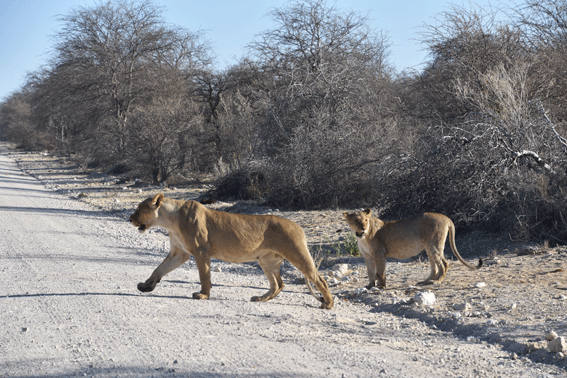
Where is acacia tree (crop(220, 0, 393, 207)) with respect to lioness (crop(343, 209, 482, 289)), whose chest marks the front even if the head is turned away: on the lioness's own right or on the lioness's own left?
on the lioness's own right

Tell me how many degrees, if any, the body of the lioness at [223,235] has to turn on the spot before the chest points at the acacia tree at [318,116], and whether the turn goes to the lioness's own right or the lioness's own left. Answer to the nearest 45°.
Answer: approximately 90° to the lioness's own right

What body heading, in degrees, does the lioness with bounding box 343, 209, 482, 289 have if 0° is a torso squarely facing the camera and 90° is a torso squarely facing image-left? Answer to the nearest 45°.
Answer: approximately 90°

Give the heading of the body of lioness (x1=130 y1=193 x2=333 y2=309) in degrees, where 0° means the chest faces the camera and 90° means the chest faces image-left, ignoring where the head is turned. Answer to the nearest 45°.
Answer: approximately 90°

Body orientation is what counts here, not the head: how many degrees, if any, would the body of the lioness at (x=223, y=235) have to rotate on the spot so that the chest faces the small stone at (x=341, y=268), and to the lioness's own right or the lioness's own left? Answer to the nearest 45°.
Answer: approximately 135° to the lioness's own right

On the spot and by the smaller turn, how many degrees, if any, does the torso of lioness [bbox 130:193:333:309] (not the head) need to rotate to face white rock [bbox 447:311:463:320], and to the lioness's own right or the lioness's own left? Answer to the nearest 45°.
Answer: approximately 180°

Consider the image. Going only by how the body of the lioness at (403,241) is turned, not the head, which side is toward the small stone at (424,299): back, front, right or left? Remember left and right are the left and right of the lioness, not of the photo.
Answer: left

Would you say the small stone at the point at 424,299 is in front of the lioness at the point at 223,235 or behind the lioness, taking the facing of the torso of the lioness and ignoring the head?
behind

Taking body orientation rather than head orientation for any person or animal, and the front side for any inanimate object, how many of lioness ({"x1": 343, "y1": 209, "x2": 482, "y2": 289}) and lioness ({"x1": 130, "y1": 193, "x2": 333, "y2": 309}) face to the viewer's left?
2
